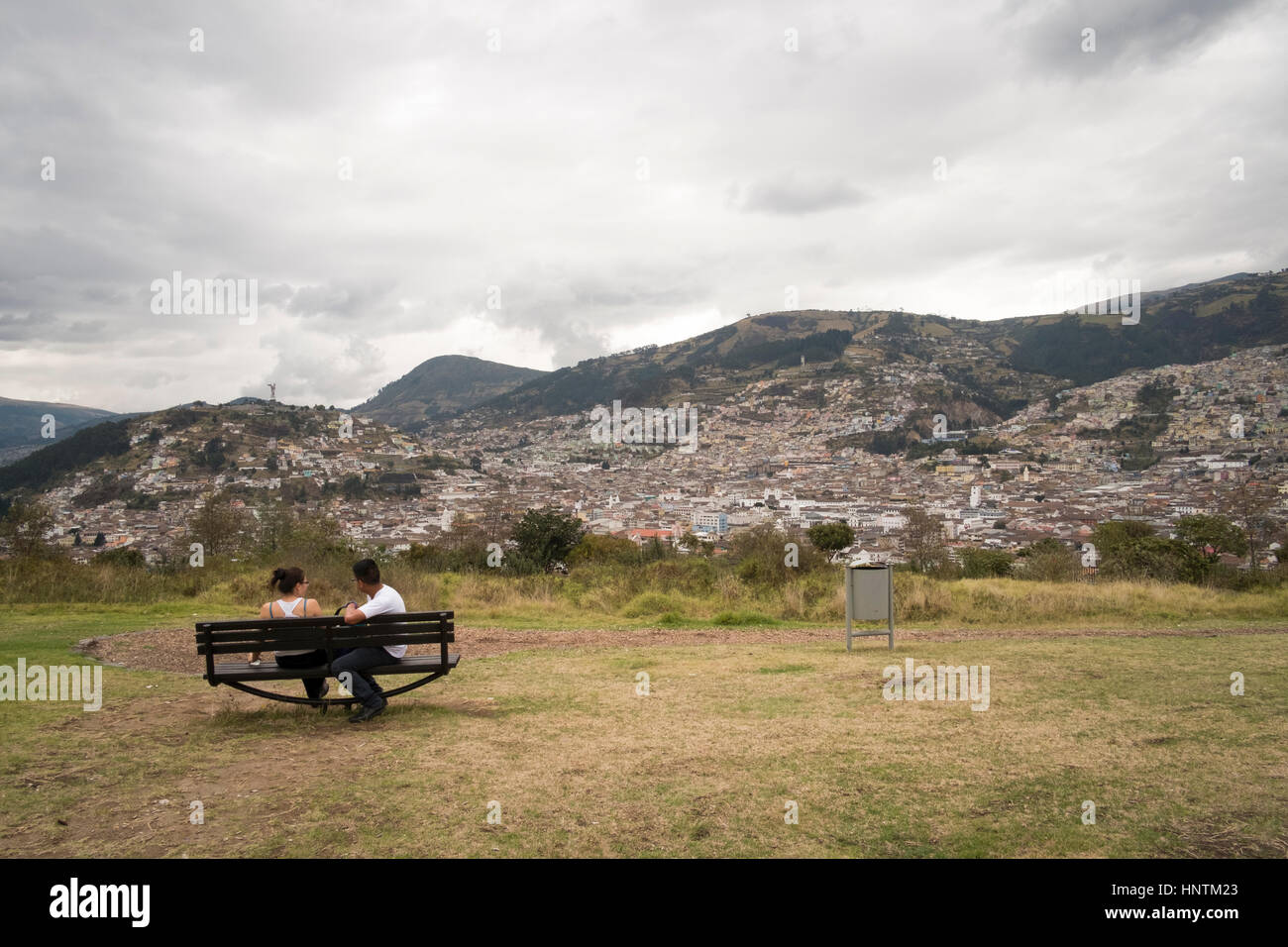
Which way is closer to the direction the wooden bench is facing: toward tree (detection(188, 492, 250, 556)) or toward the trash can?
the tree

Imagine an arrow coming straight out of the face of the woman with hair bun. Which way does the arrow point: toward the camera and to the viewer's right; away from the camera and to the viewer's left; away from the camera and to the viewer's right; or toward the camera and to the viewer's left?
away from the camera and to the viewer's right

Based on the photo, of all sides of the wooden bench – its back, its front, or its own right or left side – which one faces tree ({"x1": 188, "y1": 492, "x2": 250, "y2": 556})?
front

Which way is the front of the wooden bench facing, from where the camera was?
facing away from the viewer
